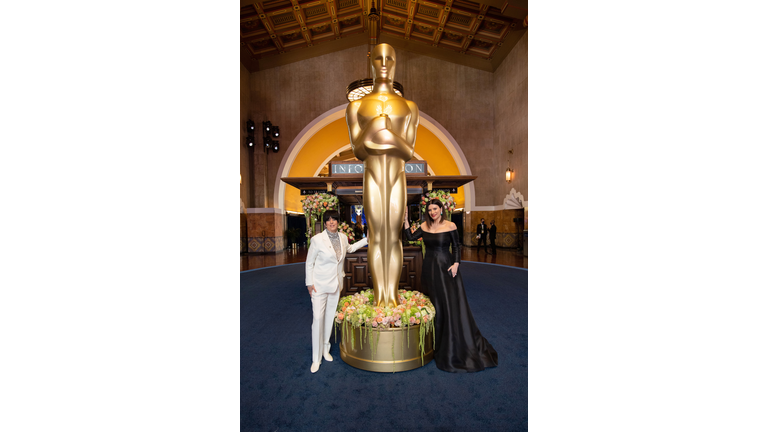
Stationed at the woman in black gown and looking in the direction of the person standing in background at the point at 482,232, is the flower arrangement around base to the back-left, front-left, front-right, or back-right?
back-left

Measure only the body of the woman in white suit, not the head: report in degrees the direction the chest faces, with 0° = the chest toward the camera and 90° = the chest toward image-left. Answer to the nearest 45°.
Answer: approximately 315°

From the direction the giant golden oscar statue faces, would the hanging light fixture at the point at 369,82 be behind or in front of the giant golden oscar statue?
behind

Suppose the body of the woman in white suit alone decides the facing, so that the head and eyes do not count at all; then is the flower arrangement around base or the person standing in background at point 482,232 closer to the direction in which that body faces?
the flower arrangement around base

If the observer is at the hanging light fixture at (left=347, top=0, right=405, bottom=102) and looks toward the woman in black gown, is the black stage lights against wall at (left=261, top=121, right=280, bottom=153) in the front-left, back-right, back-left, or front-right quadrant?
back-right

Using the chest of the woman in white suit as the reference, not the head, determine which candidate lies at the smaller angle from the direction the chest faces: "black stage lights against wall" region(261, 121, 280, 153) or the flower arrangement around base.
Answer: the flower arrangement around base

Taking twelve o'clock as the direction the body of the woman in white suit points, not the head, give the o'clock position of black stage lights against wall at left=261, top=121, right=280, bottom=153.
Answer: The black stage lights against wall is roughly at 7 o'clock from the woman in white suit.

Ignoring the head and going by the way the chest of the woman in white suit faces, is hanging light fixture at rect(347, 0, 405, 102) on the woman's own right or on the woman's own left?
on the woman's own left

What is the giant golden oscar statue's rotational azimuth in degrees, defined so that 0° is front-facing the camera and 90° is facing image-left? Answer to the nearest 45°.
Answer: approximately 0°

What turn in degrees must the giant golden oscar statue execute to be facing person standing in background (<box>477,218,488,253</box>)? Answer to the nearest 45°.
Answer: approximately 135° to its left

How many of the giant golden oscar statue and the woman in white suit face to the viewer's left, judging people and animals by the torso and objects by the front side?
0
